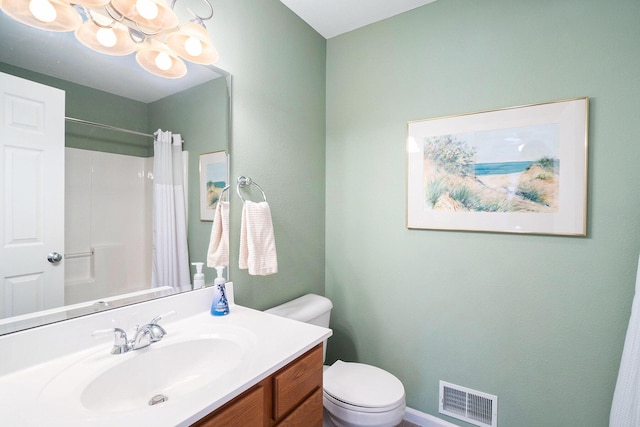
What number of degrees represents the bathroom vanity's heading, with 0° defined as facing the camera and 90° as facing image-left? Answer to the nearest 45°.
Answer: approximately 315°

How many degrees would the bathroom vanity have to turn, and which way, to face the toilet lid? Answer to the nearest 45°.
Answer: approximately 45° to its left

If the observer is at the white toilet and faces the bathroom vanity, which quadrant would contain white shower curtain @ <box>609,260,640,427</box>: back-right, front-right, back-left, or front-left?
back-left

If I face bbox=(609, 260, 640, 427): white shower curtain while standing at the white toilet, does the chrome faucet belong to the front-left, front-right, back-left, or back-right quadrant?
back-right

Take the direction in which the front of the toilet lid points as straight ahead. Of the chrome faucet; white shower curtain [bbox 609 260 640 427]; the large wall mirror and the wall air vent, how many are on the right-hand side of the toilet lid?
2

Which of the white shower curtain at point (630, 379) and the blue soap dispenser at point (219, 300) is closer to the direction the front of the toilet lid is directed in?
the white shower curtain

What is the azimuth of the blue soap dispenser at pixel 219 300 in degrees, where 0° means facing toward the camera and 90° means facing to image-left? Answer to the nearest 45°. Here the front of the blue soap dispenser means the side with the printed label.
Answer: approximately 0°

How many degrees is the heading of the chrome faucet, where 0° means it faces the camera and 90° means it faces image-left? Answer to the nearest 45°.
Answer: approximately 315°

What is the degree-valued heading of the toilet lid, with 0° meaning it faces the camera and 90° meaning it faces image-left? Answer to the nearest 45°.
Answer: approximately 315°
